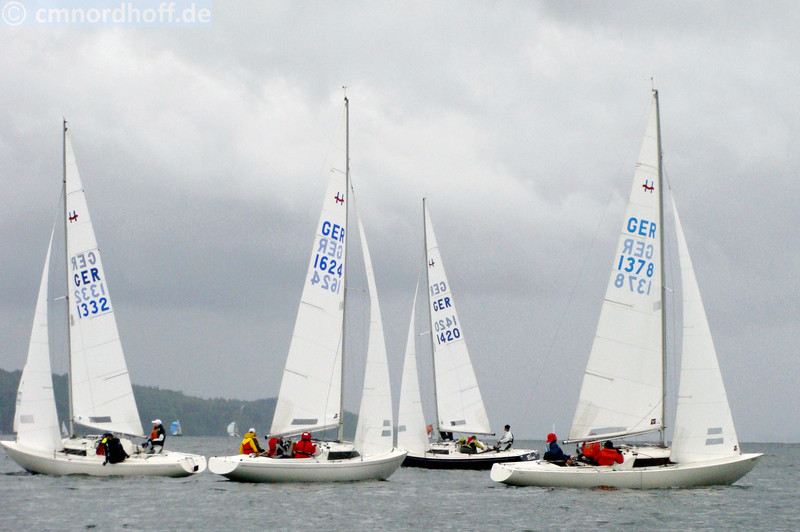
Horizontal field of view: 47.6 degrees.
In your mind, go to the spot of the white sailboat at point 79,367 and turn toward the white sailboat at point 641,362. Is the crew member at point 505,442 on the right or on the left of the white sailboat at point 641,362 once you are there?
left

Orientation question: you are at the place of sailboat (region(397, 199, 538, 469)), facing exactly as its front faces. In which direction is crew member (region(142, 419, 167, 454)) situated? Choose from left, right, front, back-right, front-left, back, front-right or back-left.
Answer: front-left

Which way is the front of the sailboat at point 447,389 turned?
to the viewer's left

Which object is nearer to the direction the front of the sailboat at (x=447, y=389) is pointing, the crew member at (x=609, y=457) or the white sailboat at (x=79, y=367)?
the white sailboat

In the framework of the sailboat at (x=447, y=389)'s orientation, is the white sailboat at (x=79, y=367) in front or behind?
in front

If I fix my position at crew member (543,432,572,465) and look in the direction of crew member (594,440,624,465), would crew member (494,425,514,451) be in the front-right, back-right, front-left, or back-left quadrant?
back-left

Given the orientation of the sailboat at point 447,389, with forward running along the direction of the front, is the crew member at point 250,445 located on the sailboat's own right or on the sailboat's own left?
on the sailboat's own left

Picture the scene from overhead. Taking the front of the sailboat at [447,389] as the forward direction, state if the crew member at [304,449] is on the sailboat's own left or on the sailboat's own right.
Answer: on the sailboat's own left

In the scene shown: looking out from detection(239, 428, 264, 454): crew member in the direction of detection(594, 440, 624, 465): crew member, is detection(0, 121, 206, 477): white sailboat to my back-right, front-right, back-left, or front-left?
back-left

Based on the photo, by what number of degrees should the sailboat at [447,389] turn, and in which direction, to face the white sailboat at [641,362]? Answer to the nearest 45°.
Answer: approximately 135° to its left
